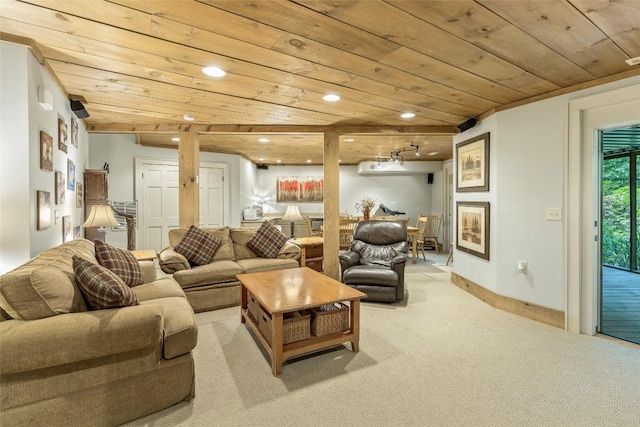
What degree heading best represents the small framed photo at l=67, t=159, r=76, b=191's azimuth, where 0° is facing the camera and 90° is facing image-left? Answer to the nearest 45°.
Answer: approximately 270°

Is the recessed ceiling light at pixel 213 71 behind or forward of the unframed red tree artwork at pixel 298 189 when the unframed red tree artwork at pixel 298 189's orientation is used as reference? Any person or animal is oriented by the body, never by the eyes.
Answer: forward

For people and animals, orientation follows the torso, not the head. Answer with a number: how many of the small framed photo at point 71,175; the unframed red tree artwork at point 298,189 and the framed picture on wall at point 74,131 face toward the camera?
1

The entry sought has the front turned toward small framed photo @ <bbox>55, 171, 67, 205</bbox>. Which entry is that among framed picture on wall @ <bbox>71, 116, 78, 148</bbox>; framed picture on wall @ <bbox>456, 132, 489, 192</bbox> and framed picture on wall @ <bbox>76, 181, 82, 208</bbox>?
framed picture on wall @ <bbox>456, 132, 489, 192</bbox>

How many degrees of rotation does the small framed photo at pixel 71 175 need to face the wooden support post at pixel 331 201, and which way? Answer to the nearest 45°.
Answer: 0° — it already faces it

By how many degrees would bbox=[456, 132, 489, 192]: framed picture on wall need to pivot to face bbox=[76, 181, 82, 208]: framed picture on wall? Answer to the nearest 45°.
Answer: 0° — it already faces it

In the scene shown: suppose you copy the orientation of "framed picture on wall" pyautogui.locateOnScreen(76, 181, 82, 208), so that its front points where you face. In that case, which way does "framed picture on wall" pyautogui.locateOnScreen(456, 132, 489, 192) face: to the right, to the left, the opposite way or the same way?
the opposite way

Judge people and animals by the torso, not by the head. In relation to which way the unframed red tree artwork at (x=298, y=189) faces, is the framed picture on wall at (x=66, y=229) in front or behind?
in front

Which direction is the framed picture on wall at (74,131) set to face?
to the viewer's right

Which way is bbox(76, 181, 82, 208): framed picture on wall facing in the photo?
to the viewer's right

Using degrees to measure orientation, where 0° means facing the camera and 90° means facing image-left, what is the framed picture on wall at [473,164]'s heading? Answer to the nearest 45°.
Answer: approximately 45°
